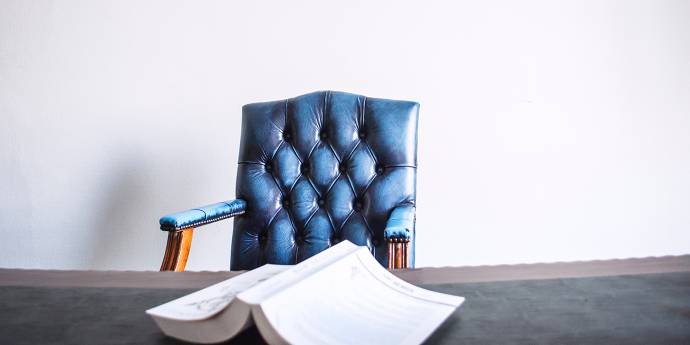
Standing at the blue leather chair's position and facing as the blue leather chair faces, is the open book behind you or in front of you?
in front

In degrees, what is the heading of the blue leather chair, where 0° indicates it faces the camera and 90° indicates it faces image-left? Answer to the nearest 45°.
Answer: approximately 45°
